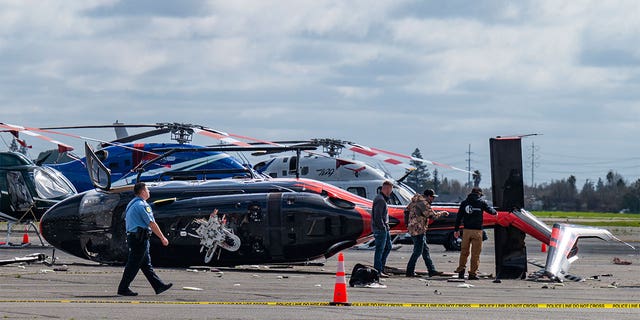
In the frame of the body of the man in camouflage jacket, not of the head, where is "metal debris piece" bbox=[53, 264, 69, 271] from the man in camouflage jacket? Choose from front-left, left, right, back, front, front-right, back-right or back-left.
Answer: back

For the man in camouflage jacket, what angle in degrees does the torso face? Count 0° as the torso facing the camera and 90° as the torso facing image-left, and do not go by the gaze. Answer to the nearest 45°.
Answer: approximately 270°

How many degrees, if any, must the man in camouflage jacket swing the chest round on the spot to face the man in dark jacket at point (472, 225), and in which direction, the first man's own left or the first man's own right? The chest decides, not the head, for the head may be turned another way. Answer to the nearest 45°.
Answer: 0° — they already face them

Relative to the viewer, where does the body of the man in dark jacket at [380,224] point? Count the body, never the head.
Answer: to the viewer's right

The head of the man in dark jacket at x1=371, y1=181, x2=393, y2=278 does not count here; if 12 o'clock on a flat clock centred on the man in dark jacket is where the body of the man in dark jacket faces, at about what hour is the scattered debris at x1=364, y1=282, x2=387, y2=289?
The scattered debris is roughly at 3 o'clock from the man in dark jacket.

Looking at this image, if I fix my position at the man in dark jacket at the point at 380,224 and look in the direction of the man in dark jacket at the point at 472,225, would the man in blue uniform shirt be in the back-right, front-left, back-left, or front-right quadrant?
back-right
